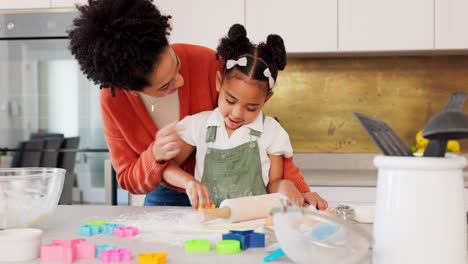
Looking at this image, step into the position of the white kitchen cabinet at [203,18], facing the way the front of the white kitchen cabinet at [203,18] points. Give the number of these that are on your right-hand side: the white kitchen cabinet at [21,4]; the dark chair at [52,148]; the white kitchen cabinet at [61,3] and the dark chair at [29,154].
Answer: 4

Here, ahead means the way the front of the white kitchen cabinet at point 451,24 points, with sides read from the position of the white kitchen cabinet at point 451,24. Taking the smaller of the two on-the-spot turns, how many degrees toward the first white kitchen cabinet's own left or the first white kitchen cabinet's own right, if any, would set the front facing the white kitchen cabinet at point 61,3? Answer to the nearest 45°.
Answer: approximately 90° to the first white kitchen cabinet's own right

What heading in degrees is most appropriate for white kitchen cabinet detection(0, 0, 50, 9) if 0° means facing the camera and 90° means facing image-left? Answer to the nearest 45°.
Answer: approximately 0°

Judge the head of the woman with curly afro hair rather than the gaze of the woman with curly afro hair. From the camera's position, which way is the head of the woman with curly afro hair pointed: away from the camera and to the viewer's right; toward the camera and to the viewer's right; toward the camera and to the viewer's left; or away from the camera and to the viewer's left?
toward the camera and to the viewer's right
